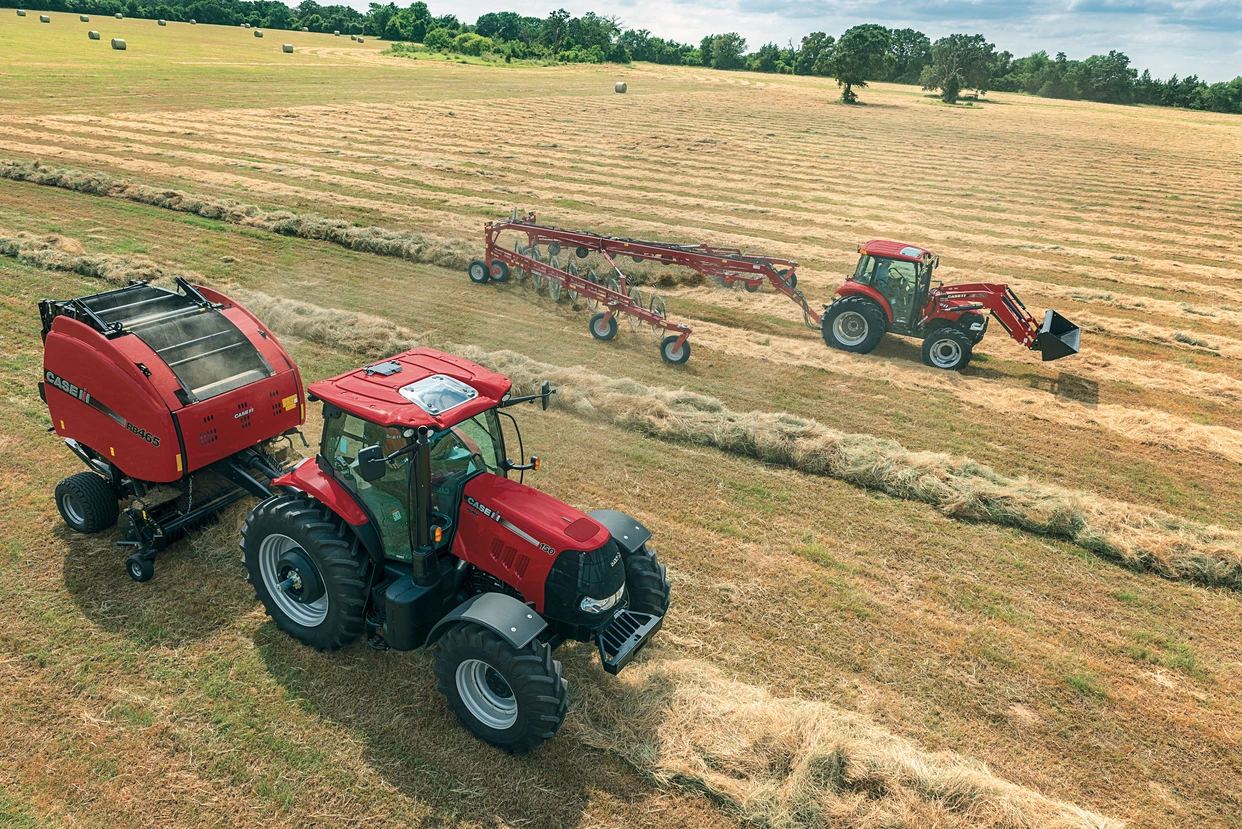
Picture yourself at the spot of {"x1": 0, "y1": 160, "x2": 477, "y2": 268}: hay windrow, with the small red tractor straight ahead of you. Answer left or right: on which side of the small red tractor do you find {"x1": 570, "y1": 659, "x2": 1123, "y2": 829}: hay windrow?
right

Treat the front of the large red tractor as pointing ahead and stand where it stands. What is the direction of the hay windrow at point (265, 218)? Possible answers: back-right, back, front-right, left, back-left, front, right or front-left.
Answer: back-left

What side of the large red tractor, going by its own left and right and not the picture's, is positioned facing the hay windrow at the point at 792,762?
front

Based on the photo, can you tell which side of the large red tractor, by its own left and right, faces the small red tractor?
left

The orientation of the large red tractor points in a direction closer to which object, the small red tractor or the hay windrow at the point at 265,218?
the small red tractor

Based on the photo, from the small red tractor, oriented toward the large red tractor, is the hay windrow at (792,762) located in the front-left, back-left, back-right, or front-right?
front-left

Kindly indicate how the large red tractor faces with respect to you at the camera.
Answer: facing the viewer and to the right of the viewer

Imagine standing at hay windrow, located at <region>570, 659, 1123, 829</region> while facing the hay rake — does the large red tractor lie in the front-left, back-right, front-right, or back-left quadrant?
front-left

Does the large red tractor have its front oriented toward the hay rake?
no

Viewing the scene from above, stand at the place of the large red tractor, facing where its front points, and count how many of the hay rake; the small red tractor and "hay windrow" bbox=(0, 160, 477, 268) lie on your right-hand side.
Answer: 0

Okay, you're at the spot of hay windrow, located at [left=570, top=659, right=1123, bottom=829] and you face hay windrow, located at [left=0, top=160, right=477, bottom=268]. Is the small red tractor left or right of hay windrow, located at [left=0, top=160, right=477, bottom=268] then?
right
